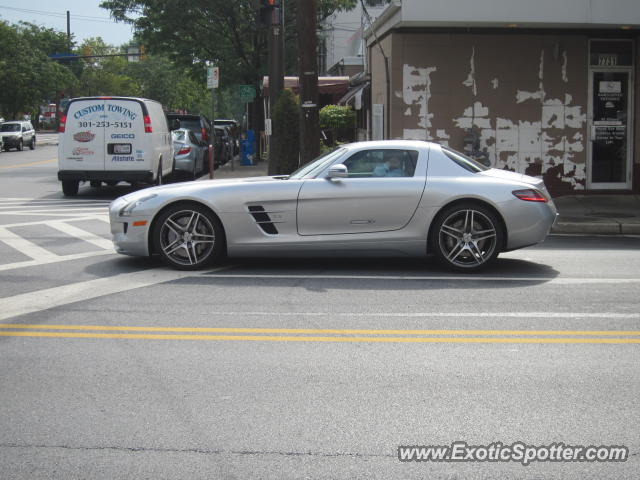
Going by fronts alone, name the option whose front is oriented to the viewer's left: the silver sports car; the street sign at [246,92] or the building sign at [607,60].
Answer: the silver sports car

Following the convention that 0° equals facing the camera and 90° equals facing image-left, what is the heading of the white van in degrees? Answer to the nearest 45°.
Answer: approximately 180°

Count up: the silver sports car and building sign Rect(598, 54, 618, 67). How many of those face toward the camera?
1

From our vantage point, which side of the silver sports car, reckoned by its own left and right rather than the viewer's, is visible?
left

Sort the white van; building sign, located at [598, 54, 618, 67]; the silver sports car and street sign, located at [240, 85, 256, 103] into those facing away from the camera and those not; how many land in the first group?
1

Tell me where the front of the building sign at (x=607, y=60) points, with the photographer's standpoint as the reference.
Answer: facing the viewer

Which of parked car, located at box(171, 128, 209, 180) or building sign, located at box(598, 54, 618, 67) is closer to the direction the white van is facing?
the parked car

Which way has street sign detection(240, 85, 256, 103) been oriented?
toward the camera

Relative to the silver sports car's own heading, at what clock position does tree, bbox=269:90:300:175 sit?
The tree is roughly at 3 o'clock from the silver sports car.

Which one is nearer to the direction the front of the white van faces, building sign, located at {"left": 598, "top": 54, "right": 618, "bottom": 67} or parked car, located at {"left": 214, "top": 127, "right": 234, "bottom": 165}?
the parked car

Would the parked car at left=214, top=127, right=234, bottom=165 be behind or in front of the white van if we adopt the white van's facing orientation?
in front

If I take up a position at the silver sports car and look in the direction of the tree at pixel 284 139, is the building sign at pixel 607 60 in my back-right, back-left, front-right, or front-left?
front-right

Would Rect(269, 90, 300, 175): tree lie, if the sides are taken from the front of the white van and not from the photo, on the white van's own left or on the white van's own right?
on the white van's own right

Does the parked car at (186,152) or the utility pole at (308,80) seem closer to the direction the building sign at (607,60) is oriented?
the utility pole
